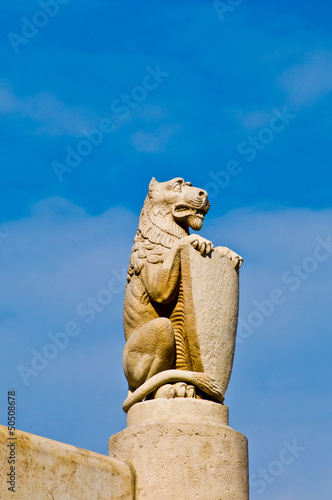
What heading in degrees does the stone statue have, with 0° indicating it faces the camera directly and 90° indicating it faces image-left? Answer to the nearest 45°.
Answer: approximately 315°
